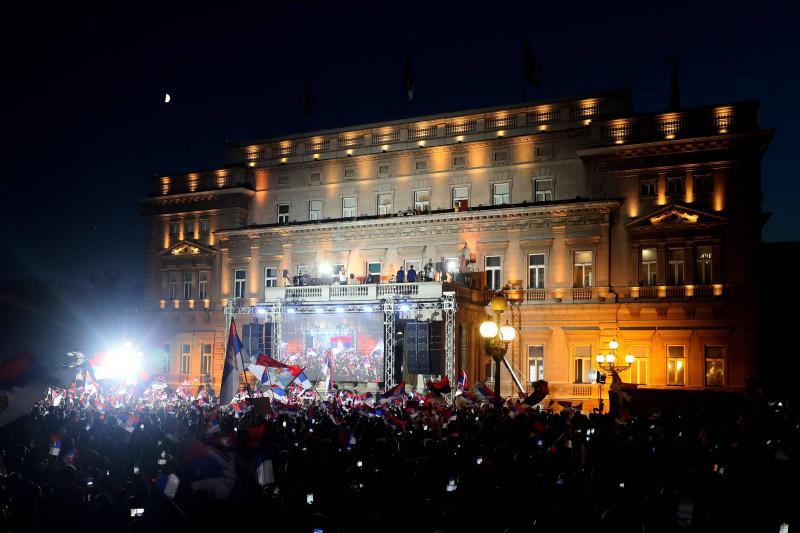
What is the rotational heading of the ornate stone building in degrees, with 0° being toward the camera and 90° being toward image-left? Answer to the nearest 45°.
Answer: approximately 45°

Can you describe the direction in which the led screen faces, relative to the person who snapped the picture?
facing the viewer

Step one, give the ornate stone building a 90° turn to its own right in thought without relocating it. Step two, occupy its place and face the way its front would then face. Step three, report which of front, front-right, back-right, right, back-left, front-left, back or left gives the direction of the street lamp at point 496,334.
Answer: back-left

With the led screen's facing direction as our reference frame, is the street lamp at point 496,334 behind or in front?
in front
